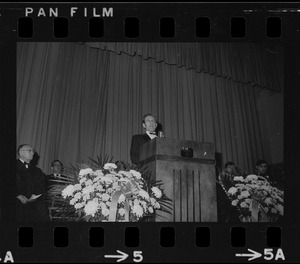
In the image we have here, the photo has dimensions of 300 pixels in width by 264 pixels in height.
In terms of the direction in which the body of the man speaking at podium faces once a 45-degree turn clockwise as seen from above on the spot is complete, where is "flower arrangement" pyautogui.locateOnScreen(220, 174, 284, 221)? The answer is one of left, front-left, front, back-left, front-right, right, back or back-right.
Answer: left

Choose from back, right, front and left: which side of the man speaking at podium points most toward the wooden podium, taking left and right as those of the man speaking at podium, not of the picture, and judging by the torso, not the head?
front

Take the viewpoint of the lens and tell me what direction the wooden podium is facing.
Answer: facing the viewer and to the right of the viewer

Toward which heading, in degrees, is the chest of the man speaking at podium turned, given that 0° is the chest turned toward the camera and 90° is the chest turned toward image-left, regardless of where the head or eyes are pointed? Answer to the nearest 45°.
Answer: approximately 315°

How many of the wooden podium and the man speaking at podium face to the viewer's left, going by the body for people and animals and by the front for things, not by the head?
0
